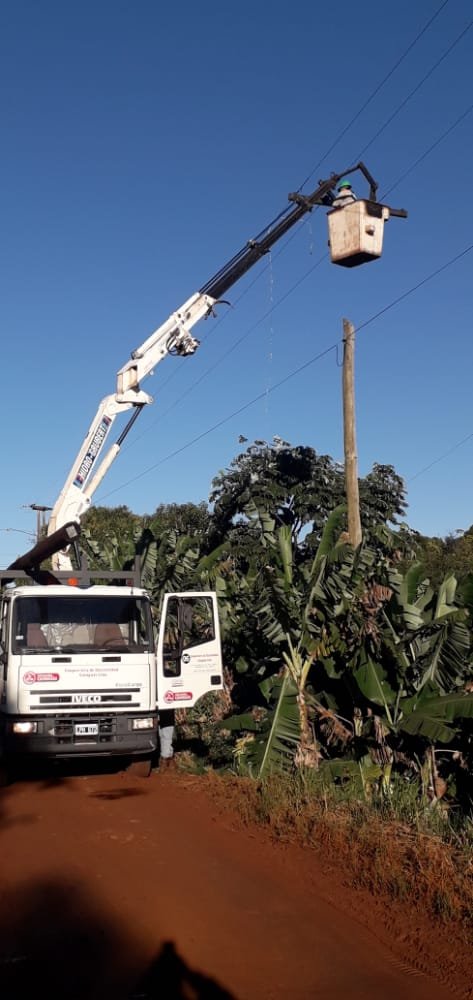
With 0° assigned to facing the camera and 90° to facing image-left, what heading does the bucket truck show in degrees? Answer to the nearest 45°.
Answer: approximately 0°

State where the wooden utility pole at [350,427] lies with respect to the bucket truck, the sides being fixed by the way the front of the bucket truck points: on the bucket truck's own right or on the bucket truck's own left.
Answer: on the bucket truck's own left
